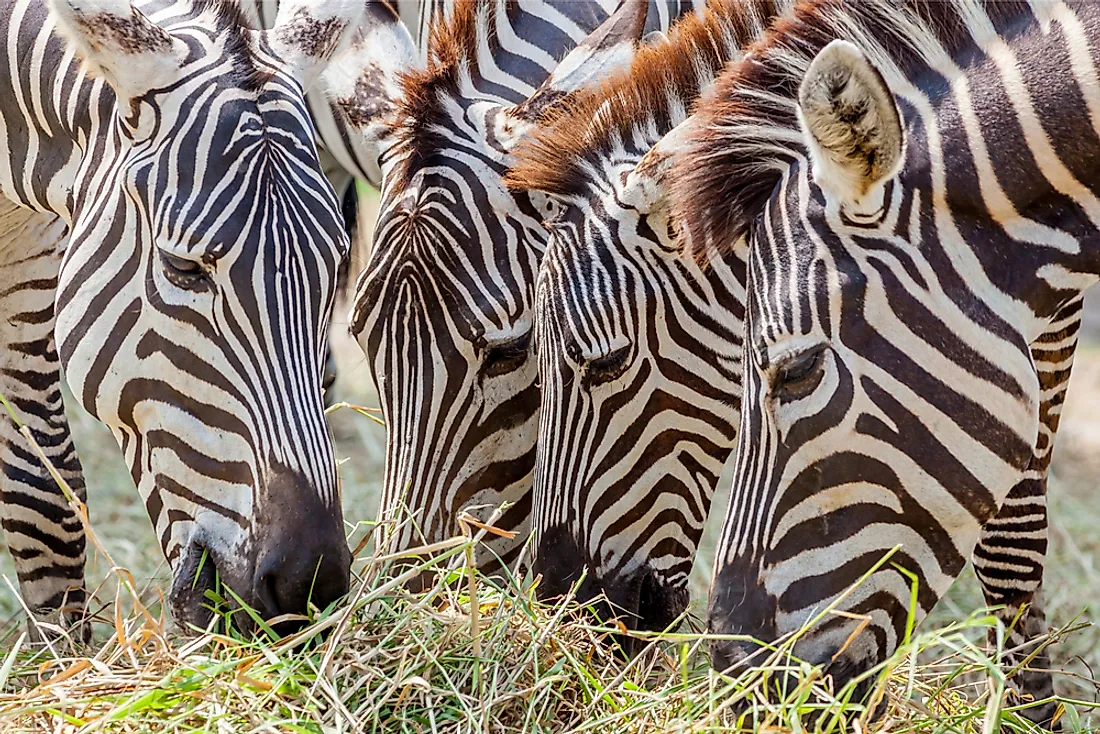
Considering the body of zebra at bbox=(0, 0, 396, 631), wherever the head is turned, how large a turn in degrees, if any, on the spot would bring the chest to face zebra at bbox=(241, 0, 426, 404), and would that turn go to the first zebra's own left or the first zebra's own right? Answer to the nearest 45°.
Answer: approximately 135° to the first zebra's own left

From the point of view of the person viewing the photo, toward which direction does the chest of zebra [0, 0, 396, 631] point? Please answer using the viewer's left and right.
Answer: facing the viewer and to the right of the viewer
